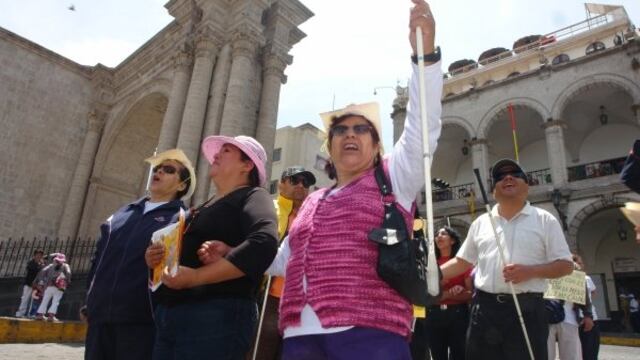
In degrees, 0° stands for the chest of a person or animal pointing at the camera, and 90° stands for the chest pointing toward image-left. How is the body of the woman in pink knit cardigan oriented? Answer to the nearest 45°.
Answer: approximately 45°

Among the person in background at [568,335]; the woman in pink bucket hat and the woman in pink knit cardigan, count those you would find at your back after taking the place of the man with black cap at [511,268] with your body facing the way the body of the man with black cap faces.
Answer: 1

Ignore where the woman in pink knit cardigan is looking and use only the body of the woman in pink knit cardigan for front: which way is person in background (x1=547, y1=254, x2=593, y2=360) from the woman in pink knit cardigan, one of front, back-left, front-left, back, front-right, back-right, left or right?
back

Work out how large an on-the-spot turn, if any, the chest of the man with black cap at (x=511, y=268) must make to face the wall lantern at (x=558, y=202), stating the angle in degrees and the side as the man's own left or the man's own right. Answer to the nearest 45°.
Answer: approximately 180°

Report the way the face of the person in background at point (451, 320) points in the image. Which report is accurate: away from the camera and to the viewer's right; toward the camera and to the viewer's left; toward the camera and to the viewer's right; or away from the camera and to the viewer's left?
toward the camera and to the viewer's left
